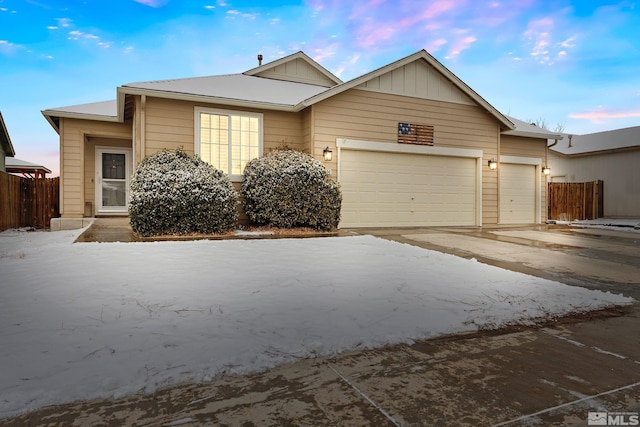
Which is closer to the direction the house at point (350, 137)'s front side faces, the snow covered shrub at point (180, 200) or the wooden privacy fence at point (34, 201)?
the snow covered shrub

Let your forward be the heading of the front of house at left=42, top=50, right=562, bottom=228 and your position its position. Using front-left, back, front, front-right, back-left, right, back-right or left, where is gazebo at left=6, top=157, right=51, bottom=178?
back-right

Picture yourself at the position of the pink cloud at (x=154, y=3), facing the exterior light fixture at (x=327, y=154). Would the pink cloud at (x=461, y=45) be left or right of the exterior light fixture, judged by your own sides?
left

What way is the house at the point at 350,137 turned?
toward the camera

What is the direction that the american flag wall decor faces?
toward the camera

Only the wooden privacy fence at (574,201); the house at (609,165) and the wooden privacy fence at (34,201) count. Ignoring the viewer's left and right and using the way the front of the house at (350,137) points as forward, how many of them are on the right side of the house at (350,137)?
1

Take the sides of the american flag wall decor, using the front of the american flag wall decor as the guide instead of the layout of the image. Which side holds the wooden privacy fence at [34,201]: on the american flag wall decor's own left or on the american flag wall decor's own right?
on the american flag wall decor's own right

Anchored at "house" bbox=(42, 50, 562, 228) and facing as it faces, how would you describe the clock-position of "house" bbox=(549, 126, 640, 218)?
"house" bbox=(549, 126, 640, 218) is roughly at 8 o'clock from "house" bbox=(42, 50, 562, 228).
